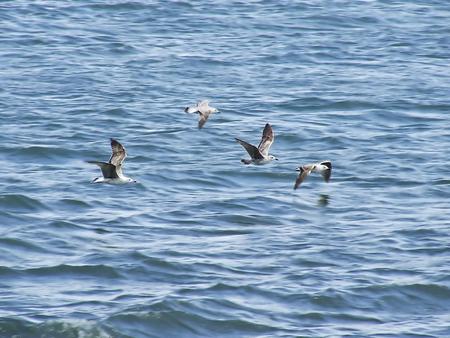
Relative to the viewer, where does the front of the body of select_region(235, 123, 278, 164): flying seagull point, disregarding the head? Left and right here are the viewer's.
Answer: facing to the right of the viewer

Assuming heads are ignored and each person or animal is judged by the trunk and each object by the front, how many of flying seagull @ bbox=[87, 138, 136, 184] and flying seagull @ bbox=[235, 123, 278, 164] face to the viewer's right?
2

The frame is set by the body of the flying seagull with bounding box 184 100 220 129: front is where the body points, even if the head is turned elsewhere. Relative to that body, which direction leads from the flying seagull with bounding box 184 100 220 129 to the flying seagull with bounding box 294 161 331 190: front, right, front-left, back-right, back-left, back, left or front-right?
front-right

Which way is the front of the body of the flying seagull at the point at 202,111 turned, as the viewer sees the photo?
to the viewer's right

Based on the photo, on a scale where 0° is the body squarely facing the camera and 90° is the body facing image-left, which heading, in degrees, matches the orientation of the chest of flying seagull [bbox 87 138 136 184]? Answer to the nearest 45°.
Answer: approximately 270°

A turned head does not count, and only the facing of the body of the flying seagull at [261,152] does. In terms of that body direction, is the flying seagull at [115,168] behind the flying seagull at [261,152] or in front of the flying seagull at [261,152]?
behind

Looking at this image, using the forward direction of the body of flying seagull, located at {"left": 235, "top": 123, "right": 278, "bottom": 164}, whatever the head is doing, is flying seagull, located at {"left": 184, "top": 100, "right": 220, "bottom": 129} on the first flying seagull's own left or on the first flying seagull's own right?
on the first flying seagull's own left
